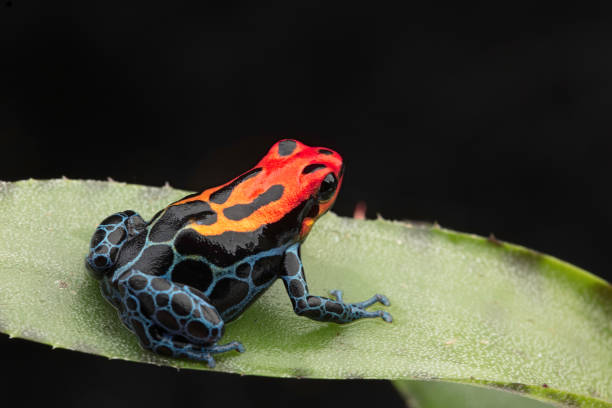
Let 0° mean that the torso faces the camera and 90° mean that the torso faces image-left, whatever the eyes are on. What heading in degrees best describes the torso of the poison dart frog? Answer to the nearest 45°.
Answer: approximately 225°
